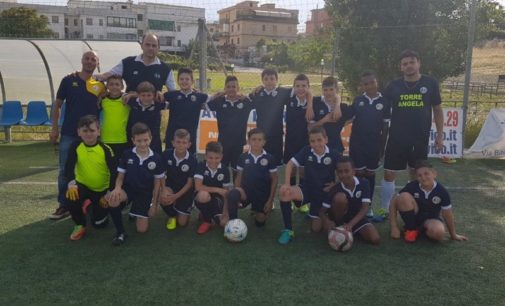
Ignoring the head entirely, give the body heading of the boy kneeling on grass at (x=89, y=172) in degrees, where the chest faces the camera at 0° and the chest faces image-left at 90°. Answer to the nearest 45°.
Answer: approximately 0°

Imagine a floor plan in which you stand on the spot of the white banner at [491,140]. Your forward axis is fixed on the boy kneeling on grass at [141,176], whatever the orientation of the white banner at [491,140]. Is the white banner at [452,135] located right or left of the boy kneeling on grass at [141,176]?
right

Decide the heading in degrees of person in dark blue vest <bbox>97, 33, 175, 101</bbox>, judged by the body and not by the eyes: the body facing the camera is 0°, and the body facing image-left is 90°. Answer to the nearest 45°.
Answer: approximately 0°

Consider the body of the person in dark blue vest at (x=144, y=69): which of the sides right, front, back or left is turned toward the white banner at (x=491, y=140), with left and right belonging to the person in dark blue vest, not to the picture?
left
